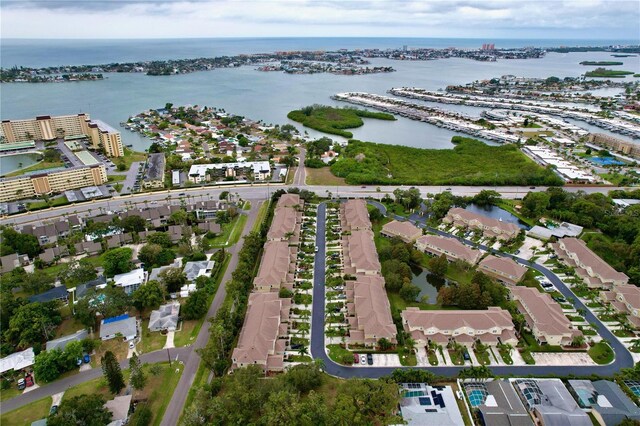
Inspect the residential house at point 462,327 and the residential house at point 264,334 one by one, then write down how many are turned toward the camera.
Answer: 1

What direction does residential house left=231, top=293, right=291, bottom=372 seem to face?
to the viewer's right

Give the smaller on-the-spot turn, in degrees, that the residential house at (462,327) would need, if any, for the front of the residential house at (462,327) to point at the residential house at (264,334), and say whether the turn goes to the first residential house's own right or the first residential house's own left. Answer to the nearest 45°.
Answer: approximately 45° to the first residential house's own right

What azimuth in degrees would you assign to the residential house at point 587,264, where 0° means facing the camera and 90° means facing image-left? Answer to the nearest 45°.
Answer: approximately 45°

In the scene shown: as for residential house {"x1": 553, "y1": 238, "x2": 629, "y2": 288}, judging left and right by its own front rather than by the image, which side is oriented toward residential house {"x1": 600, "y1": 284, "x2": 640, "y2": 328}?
left

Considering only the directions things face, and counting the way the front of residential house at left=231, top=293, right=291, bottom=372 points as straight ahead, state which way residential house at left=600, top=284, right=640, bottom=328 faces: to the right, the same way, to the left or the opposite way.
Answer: the opposite way

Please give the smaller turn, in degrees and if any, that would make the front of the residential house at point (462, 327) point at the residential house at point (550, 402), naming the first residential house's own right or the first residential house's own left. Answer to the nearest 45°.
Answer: approximately 45° to the first residential house's own left

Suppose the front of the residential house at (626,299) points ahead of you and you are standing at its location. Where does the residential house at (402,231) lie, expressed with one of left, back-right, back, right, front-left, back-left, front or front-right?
front-right

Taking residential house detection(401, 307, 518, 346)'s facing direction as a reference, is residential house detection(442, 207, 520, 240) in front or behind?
behind

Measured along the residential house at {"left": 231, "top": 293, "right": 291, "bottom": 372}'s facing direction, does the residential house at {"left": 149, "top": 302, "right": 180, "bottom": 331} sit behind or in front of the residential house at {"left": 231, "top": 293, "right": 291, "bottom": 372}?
behind

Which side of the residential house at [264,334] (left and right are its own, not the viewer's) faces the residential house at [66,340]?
back

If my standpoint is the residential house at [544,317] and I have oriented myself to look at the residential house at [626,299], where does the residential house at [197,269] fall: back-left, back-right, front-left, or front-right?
back-left
